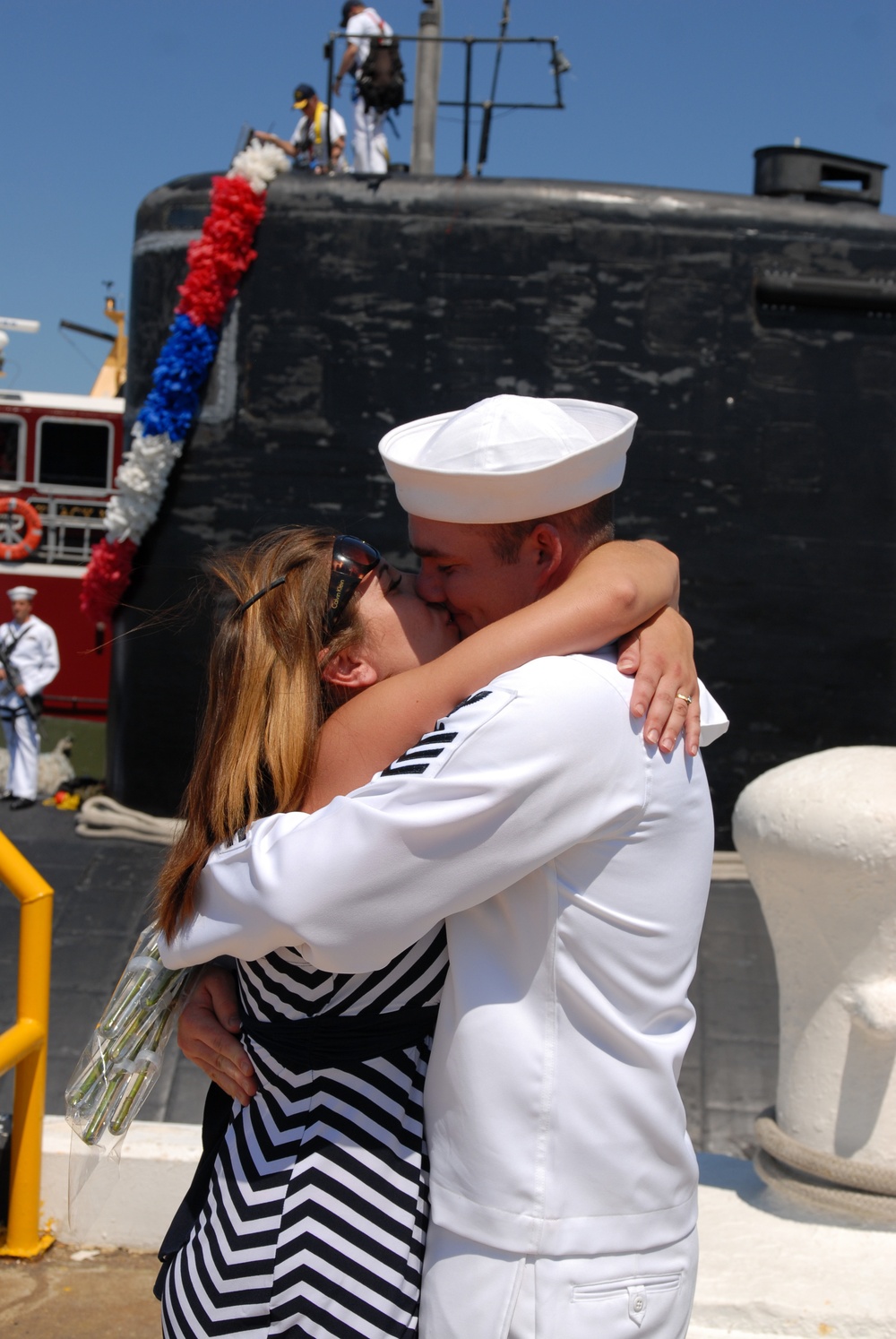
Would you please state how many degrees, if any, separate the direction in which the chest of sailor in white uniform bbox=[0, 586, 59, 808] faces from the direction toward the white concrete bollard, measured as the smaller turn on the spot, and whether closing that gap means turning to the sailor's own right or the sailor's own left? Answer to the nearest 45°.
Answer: approximately 45° to the sailor's own left

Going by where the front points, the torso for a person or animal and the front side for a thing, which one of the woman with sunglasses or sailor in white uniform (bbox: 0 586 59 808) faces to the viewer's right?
the woman with sunglasses

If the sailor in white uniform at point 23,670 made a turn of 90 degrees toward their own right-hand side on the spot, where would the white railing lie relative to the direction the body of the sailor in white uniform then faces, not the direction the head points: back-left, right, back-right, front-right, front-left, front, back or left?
front-right

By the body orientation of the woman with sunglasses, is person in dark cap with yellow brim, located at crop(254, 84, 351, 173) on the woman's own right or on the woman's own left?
on the woman's own left

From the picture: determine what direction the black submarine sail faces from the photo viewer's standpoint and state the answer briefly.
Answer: facing to the left of the viewer

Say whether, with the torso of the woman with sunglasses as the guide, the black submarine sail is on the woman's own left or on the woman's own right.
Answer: on the woman's own left

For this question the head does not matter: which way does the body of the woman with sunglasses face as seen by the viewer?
to the viewer's right

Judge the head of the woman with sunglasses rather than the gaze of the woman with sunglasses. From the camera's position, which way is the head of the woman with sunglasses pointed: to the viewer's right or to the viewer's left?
to the viewer's right

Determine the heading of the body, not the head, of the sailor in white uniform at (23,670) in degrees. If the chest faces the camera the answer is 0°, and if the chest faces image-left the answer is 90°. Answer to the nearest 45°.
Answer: approximately 45°
